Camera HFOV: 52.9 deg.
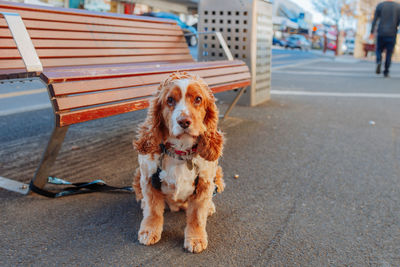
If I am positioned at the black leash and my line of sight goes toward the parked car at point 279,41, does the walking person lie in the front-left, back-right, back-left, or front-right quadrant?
front-right

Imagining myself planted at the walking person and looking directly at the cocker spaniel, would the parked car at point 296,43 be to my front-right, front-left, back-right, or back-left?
back-right

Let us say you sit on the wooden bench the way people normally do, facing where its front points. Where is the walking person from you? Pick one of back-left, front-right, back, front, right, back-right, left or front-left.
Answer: left

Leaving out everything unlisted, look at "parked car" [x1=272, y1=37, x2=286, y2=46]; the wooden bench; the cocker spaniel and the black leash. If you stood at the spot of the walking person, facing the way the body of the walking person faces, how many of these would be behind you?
3

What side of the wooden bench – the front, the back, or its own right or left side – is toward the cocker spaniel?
front

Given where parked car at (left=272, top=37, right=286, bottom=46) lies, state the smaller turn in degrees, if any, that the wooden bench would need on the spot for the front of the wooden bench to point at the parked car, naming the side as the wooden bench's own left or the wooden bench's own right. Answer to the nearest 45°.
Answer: approximately 90° to the wooden bench's own left

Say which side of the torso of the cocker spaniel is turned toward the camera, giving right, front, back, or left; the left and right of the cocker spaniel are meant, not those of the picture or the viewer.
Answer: front

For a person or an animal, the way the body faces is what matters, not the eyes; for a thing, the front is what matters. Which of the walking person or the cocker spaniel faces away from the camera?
the walking person

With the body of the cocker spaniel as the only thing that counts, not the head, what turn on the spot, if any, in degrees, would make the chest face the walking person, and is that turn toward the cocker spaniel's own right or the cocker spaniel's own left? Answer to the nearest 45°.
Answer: approximately 135° to the cocker spaniel's own left

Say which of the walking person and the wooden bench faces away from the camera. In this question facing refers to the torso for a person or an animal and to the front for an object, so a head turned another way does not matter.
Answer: the walking person

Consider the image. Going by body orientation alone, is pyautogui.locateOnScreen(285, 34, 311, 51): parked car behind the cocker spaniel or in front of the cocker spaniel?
behind

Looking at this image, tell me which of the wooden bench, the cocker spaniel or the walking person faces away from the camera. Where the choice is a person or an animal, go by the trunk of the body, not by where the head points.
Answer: the walking person

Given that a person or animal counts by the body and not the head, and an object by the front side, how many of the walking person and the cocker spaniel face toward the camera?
1

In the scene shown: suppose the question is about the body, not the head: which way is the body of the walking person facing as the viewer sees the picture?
away from the camera

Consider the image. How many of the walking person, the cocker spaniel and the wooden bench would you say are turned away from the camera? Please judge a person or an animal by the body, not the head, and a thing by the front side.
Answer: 1

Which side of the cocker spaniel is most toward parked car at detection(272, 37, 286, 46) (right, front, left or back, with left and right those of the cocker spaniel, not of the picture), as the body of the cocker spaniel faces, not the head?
back
